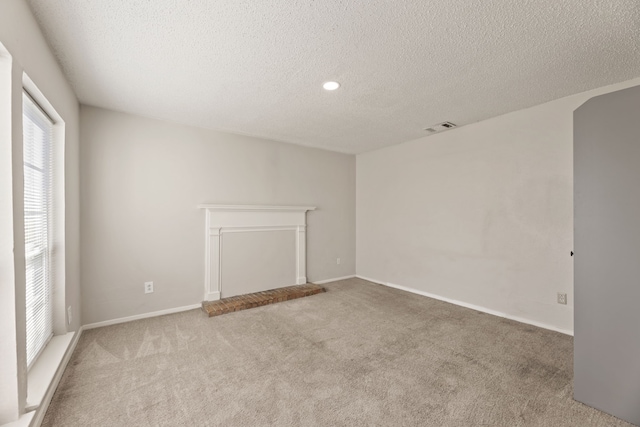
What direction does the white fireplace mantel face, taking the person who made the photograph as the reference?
facing the viewer and to the right of the viewer

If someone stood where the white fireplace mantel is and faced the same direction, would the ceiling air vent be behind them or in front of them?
in front
